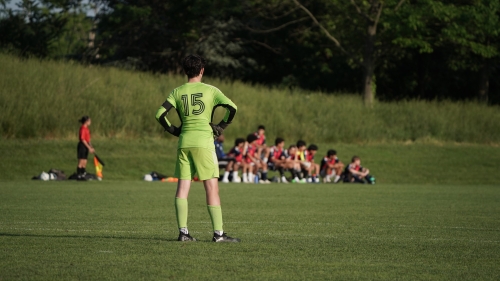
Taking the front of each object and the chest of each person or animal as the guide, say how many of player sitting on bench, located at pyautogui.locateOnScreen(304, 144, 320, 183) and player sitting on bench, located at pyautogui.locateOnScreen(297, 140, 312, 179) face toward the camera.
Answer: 2

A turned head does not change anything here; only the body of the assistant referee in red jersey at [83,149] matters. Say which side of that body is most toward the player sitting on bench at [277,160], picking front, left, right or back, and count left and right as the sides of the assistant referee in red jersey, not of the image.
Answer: front

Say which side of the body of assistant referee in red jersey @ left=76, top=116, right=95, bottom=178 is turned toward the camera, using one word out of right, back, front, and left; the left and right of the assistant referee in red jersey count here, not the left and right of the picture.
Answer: right

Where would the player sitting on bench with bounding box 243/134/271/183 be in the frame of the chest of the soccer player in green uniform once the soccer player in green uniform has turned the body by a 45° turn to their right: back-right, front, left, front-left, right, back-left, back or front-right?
left

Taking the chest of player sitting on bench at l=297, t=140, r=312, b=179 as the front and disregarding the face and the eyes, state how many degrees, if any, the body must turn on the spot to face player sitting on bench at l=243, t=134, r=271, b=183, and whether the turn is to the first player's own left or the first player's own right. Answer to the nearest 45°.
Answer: approximately 45° to the first player's own right

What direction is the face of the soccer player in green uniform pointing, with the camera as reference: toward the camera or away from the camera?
away from the camera

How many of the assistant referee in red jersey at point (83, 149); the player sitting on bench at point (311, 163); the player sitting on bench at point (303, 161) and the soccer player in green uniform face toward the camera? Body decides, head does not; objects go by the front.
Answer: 2

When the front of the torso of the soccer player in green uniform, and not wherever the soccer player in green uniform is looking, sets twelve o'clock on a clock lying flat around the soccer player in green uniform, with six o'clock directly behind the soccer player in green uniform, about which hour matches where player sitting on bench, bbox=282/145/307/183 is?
The player sitting on bench is roughly at 11 o'clock from the soccer player in green uniform.

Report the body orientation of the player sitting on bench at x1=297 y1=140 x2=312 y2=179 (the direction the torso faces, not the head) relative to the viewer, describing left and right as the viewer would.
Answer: facing the viewer
